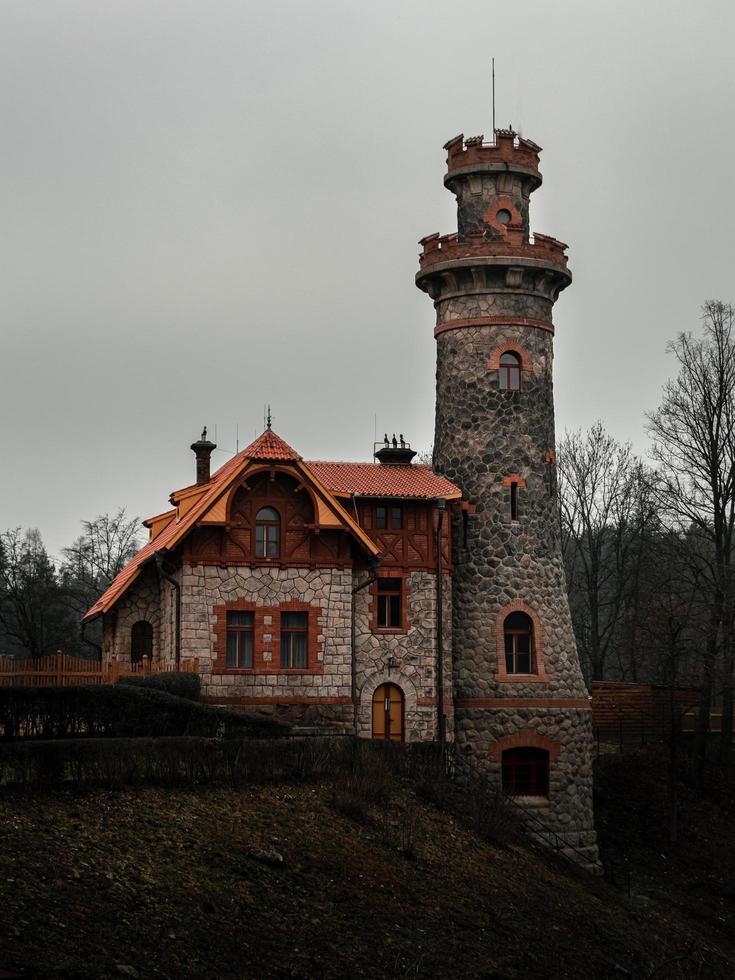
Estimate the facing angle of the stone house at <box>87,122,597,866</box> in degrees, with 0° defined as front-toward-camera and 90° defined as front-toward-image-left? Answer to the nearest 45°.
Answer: approximately 0°

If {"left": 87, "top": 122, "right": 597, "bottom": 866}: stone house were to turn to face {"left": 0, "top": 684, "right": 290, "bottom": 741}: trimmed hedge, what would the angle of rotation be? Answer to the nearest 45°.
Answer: approximately 45° to its right

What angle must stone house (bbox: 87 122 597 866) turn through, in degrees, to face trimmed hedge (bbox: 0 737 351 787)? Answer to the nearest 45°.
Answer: approximately 45° to its right

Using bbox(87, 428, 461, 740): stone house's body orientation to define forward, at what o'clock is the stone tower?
The stone tower is roughly at 8 o'clock from the stone house.

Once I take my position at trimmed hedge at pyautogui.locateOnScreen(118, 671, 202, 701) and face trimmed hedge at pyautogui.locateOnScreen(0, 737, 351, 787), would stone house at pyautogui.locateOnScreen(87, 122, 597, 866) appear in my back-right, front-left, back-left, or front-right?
back-left
